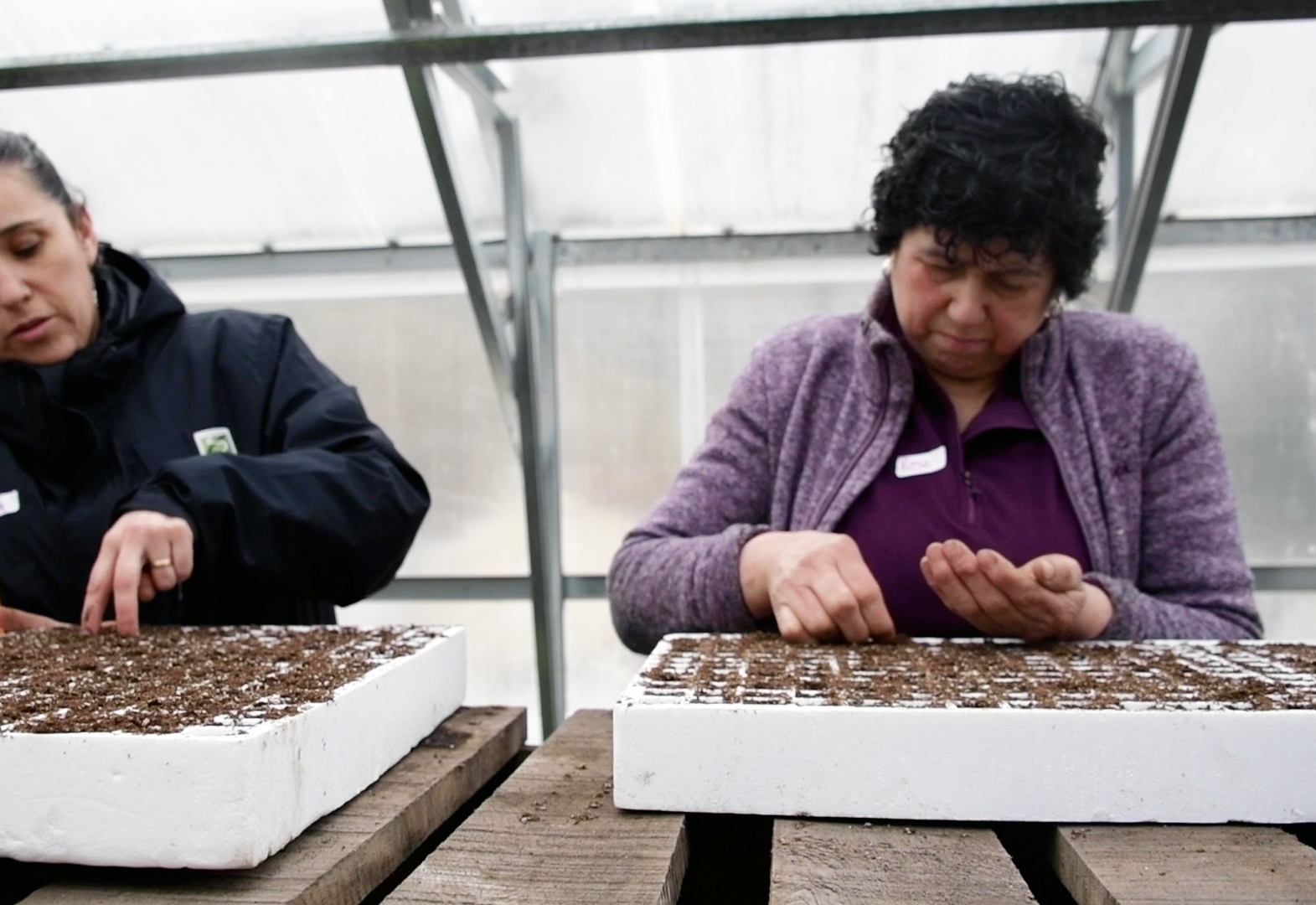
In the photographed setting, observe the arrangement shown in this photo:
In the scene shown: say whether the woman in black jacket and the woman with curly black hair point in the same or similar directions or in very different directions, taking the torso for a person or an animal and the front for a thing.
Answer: same or similar directions

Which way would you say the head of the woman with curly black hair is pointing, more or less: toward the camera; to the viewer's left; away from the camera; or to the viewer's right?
toward the camera

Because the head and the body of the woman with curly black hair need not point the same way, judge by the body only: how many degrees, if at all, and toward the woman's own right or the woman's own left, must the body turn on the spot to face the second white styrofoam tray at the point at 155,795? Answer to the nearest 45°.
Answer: approximately 45° to the woman's own right

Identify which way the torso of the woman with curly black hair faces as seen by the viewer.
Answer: toward the camera

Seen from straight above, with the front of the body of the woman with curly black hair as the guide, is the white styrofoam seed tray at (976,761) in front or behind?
in front

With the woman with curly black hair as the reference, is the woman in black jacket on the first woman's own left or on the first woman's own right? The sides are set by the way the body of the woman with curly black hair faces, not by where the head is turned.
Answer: on the first woman's own right

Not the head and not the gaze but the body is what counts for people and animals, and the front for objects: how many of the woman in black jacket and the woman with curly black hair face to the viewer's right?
0

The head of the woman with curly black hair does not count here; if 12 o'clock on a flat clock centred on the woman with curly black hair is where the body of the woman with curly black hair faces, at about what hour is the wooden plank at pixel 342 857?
The wooden plank is roughly at 1 o'clock from the woman with curly black hair.
